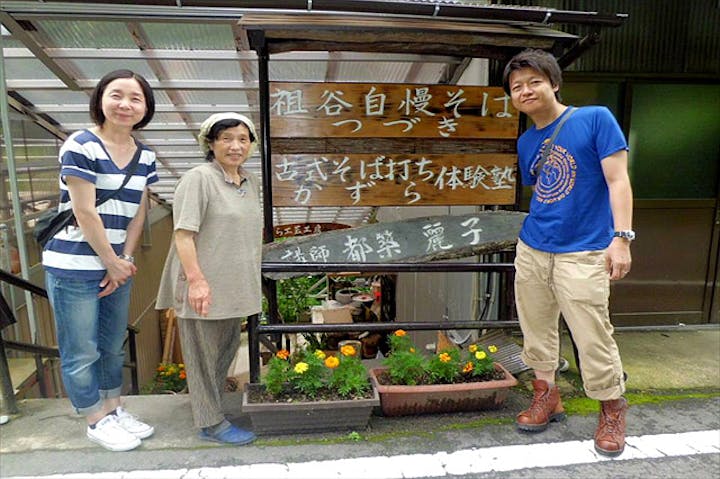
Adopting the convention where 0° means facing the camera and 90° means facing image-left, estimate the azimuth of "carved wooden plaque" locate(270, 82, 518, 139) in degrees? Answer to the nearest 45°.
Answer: approximately 0°

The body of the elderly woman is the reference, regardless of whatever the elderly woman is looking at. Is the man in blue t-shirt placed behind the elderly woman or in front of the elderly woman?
in front

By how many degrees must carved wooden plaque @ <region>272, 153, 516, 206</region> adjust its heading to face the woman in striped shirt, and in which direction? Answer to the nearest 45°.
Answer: approximately 45° to its right

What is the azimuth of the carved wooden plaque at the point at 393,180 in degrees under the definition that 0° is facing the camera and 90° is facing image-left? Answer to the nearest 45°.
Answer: approximately 0°
